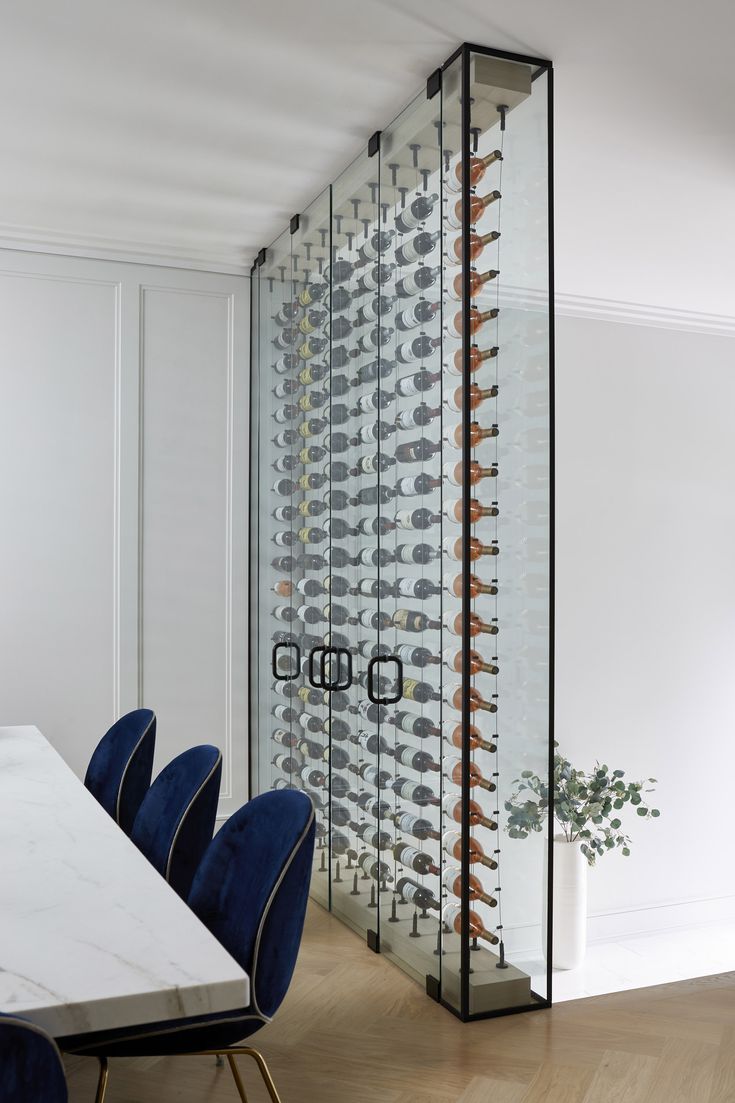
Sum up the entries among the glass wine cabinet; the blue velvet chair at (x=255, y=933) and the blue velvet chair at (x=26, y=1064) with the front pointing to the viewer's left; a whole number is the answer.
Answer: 2

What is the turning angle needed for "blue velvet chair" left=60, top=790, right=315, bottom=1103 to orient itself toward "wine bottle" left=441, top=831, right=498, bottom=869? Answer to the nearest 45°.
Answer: approximately 135° to its right

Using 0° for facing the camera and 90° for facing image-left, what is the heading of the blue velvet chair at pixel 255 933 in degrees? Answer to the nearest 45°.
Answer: approximately 90°

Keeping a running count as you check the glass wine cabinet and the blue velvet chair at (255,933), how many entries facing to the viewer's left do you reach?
2

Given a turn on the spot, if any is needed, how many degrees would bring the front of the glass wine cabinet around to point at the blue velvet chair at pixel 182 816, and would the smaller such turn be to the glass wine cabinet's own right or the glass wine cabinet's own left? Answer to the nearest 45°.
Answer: approximately 45° to the glass wine cabinet's own left

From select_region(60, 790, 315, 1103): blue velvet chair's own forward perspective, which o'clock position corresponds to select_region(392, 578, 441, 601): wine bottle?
The wine bottle is roughly at 4 o'clock from the blue velvet chair.

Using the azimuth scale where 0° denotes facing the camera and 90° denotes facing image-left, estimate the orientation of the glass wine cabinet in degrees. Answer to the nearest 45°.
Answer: approximately 90°

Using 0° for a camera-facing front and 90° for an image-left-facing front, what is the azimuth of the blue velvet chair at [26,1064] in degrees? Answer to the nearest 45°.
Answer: approximately 180°

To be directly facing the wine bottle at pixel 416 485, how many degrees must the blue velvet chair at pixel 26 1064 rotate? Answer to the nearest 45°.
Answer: approximately 45° to its right

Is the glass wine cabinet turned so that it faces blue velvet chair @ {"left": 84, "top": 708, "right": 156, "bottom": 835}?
yes

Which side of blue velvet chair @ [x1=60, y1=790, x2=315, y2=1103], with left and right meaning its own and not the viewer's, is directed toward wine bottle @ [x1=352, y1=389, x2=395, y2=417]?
right

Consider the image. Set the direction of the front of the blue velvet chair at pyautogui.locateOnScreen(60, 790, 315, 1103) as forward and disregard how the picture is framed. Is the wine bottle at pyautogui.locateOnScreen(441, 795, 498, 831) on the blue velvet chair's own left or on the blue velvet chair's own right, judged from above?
on the blue velvet chair's own right
